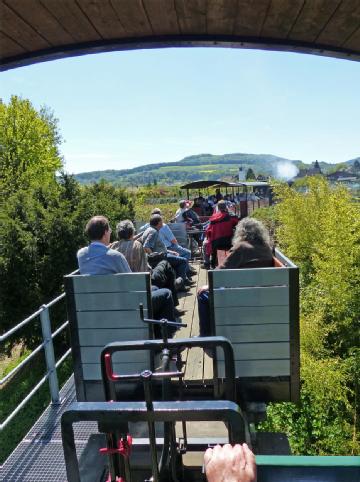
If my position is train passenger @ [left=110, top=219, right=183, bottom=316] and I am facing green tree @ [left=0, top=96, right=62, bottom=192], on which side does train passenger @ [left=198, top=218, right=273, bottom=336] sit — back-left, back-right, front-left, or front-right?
back-right

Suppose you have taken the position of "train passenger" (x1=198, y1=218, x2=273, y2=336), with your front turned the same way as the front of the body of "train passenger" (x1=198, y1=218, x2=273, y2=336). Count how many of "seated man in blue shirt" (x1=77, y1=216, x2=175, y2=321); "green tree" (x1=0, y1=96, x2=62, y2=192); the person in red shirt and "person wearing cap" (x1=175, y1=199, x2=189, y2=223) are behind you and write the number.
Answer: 0

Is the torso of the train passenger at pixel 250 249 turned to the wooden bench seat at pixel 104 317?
no

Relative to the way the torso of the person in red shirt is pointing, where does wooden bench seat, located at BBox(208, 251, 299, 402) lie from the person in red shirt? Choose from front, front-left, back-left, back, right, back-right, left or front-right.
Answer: back-left

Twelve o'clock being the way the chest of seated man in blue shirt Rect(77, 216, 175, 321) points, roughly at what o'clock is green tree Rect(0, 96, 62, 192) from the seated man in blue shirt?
The green tree is roughly at 10 o'clock from the seated man in blue shirt.

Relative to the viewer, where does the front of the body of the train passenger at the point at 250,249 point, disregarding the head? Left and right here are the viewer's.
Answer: facing away from the viewer and to the left of the viewer

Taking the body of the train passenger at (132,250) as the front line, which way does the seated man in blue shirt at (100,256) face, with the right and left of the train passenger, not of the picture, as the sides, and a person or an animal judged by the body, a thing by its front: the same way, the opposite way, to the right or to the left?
the same way

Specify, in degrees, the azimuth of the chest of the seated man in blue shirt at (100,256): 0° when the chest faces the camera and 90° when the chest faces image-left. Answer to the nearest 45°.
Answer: approximately 225°

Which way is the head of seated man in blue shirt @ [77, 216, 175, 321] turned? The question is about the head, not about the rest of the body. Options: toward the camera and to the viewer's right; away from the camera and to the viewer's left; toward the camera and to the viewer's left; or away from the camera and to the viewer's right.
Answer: away from the camera and to the viewer's right
